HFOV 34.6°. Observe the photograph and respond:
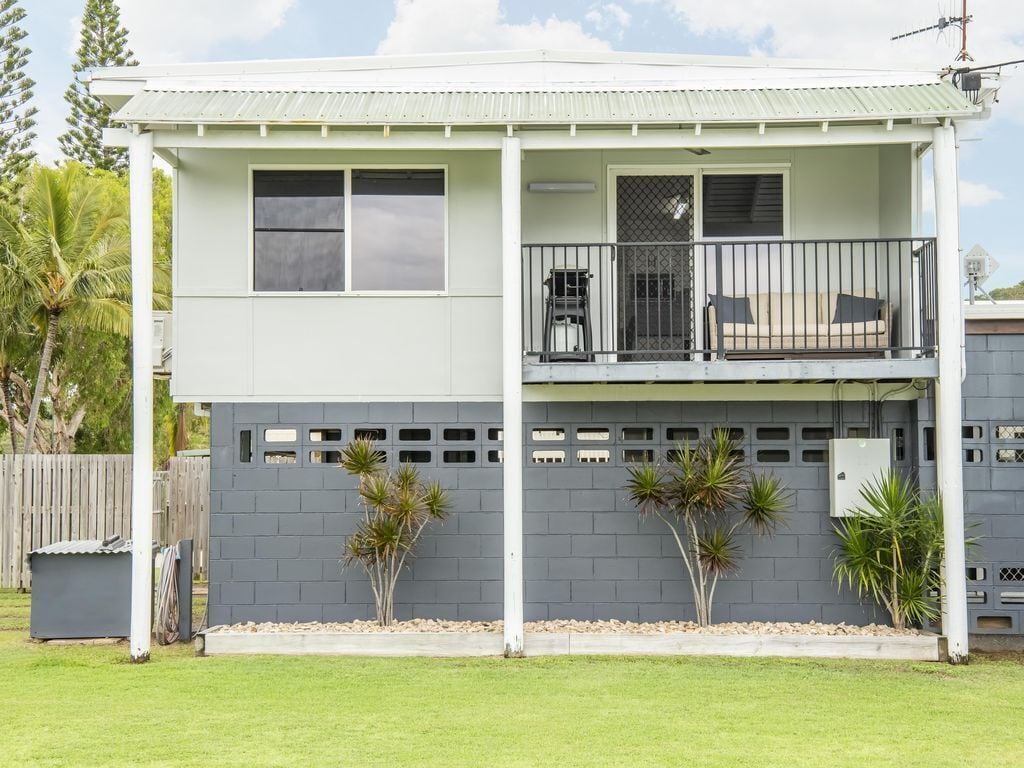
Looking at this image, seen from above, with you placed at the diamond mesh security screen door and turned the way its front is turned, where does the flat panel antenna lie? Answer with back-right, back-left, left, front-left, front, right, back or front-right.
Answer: left

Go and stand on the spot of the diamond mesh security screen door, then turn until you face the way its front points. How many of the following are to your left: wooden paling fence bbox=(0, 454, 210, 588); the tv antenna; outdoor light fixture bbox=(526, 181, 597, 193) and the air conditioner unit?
1

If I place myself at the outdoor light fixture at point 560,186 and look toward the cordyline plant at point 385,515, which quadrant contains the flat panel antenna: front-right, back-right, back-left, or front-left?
back-left

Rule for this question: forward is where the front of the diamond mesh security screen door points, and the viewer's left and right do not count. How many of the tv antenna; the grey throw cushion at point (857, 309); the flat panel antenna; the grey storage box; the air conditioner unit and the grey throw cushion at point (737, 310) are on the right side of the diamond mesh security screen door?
2

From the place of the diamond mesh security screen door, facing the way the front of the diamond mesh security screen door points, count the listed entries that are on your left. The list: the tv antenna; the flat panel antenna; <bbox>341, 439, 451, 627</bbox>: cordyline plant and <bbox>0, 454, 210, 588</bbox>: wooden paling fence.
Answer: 2

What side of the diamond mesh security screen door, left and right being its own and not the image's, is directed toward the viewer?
front

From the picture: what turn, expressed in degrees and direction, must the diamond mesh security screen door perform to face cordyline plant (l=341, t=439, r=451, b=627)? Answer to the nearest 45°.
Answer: approximately 45° to its right

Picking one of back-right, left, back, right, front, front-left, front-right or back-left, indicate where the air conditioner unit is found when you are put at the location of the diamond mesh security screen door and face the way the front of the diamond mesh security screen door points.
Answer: right

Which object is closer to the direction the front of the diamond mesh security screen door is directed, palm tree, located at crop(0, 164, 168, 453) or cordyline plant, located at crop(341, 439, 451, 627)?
the cordyline plant

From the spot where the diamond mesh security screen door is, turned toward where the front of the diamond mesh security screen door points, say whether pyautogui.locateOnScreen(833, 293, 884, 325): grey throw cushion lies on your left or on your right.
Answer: on your left

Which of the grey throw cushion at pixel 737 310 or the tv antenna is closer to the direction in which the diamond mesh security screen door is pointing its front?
the grey throw cushion

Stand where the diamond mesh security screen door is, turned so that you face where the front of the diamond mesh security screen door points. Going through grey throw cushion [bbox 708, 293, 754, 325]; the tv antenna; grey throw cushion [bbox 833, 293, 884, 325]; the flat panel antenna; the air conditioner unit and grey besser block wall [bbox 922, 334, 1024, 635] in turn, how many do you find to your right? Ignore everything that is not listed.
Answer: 1

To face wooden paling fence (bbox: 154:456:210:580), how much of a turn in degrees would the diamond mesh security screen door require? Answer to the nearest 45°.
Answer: approximately 135° to its right

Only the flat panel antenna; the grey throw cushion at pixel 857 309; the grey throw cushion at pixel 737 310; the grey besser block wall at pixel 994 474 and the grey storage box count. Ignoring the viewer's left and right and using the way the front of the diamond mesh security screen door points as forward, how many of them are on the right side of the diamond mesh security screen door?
1

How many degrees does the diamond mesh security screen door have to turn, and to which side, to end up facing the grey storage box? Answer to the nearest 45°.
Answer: approximately 90° to its right
